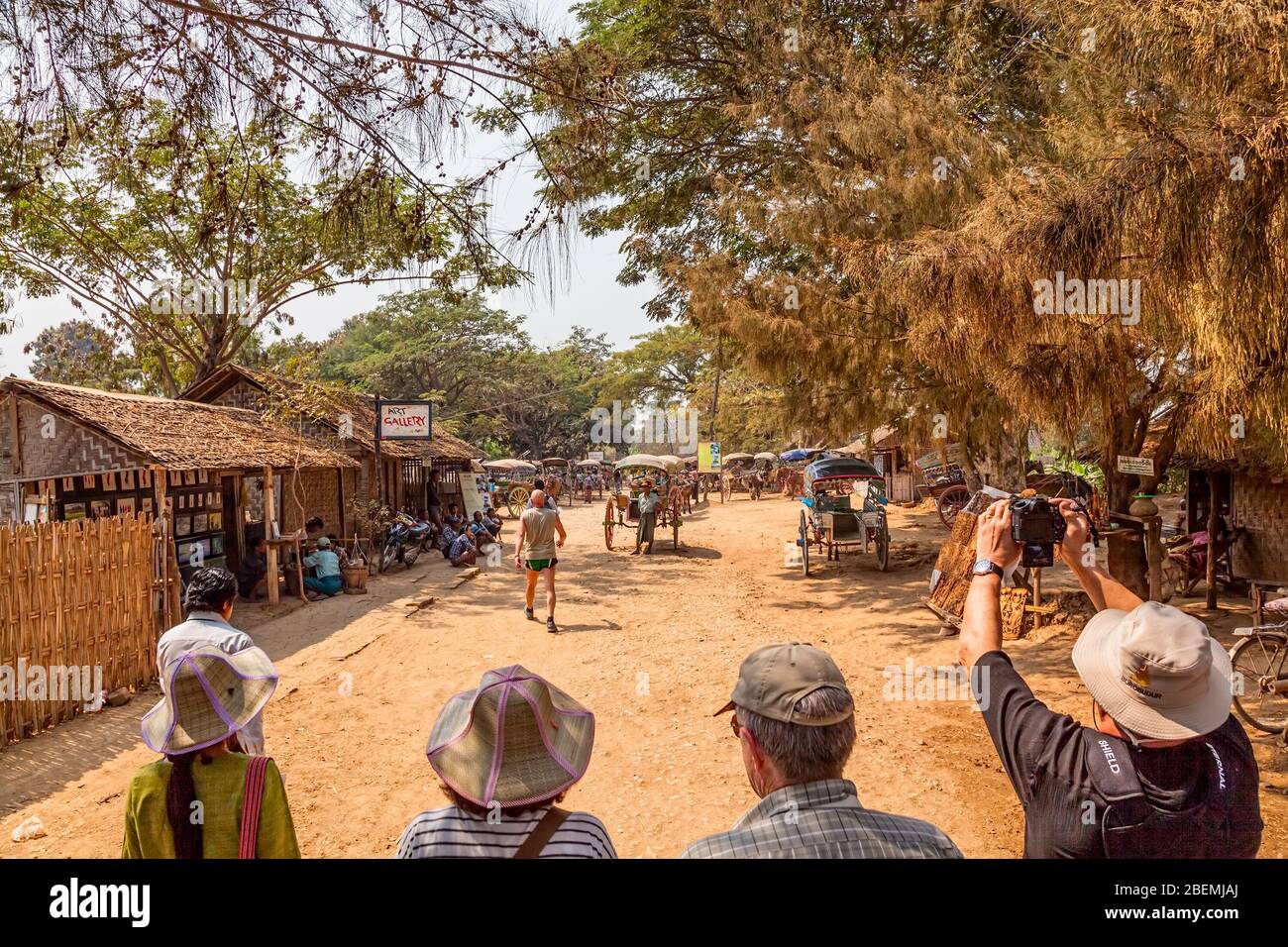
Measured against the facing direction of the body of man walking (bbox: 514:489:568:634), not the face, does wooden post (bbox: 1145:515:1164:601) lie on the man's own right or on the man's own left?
on the man's own right

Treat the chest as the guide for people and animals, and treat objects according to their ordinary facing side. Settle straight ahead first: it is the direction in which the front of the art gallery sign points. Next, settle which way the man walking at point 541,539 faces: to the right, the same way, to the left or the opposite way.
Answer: the opposite way

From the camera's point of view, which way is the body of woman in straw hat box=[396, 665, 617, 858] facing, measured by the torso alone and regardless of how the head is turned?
away from the camera

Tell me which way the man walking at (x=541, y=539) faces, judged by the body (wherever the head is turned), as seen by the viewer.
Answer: away from the camera

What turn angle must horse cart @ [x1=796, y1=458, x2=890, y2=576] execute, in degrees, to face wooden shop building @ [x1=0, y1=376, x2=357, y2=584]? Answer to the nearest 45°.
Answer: approximately 135° to its left

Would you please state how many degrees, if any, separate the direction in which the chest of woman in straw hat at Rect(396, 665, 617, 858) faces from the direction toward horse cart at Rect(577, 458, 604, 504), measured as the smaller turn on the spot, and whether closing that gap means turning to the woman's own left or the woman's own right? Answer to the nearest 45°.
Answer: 0° — they already face it

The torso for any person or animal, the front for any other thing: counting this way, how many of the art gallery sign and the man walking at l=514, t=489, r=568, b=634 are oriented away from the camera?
1

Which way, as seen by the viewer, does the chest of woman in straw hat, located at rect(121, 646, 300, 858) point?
away from the camera

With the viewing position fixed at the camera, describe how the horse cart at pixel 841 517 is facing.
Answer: facing away from the viewer

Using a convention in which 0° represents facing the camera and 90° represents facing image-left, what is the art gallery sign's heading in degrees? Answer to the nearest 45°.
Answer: approximately 0°

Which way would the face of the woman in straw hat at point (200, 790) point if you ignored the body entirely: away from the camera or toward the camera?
away from the camera

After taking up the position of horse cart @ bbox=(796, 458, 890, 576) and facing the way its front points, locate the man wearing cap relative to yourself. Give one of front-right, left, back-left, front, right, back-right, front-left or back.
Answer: back

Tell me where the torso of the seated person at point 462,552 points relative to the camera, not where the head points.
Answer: to the viewer's right
